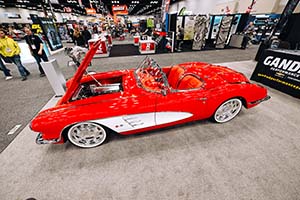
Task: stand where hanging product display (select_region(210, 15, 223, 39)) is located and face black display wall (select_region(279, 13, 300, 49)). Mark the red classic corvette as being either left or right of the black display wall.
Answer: right

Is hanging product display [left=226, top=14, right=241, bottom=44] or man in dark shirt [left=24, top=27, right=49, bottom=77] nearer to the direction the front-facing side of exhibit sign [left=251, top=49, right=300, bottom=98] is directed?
the man in dark shirt

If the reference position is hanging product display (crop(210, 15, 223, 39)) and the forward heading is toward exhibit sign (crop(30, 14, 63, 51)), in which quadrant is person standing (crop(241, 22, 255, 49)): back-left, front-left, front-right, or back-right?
back-left

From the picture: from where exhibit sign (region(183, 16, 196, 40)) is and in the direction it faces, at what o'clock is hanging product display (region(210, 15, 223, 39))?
The hanging product display is roughly at 8 o'clock from the exhibit sign.

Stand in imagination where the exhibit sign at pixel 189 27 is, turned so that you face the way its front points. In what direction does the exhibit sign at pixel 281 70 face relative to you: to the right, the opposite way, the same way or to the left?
to the right

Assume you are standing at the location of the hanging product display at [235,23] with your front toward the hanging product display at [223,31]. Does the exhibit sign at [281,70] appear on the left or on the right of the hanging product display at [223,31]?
left

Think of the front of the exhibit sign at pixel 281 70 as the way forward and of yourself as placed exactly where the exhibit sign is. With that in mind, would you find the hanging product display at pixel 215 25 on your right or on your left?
on your right

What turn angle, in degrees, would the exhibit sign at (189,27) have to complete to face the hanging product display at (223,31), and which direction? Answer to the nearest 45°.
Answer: approximately 90° to its left
